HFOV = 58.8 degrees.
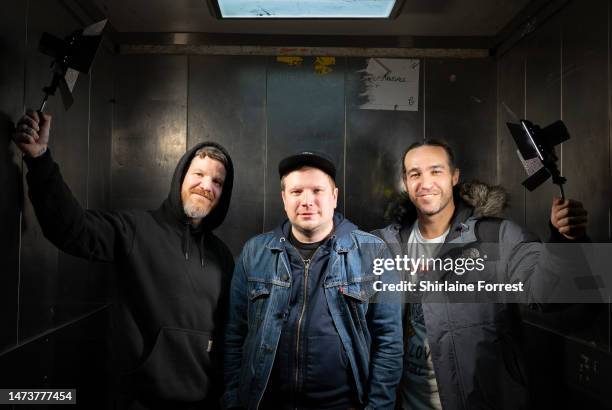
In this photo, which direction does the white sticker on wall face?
toward the camera

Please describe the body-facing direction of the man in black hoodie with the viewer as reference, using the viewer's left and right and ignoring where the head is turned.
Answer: facing the viewer and to the right of the viewer

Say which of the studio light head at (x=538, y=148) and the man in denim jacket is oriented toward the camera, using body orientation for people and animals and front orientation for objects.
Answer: the man in denim jacket

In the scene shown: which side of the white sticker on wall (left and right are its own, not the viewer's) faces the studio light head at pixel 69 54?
right

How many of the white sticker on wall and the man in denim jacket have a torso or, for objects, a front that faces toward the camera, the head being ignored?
2

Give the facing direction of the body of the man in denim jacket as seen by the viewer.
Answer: toward the camera

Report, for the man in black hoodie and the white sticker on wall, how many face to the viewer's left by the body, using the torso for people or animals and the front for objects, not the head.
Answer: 0

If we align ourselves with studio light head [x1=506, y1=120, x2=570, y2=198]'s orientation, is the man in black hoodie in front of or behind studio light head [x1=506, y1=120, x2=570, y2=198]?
in front

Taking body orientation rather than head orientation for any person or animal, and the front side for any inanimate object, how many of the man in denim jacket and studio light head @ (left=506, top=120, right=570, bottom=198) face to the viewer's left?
1

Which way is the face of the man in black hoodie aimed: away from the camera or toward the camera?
toward the camera

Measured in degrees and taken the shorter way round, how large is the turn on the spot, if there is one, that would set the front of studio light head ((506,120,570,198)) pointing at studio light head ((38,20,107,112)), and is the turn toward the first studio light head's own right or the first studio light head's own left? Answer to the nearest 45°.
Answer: approximately 45° to the first studio light head's own left

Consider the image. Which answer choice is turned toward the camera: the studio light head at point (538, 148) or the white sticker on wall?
the white sticker on wall

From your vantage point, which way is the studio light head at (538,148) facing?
to the viewer's left
